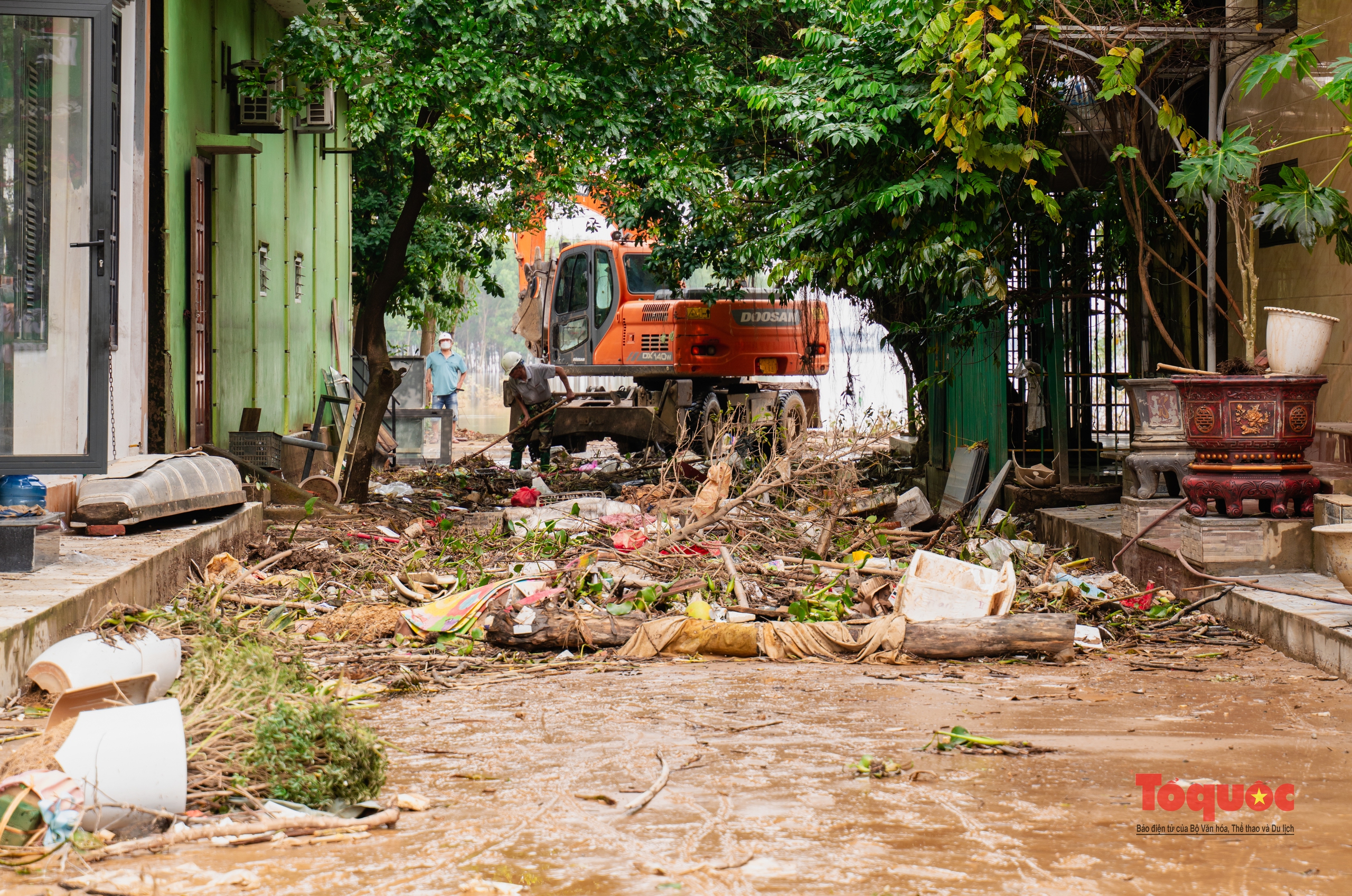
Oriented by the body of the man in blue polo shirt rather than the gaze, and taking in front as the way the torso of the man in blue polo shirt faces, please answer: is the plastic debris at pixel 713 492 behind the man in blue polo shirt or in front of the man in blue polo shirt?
in front

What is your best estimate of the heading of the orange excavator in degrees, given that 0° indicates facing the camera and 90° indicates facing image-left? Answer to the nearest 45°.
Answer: approximately 135°

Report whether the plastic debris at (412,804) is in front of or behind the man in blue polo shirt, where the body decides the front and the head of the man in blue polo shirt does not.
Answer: in front

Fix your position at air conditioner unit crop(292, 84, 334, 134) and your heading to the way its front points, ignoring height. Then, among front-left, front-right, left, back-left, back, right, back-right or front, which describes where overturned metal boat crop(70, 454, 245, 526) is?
right

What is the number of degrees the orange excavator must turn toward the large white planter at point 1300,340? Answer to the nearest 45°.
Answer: approximately 135° to its left

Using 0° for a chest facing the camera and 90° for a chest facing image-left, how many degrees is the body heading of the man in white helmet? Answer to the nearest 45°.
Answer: approximately 45°

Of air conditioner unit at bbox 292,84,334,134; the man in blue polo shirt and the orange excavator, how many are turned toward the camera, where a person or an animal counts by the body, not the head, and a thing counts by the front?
1

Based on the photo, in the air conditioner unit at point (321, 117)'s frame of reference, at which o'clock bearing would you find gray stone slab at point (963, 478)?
The gray stone slab is roughly at 1 o'clock from the air conditioner unit.

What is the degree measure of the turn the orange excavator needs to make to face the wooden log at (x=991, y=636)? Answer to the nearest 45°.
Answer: approximately 135° to its left

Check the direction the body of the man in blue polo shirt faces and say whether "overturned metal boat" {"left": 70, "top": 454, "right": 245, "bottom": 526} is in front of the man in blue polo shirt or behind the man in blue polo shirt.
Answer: in front

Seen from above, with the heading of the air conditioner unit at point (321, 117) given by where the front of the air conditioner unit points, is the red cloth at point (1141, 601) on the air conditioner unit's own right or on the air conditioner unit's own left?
on the air conditioner unit's own right

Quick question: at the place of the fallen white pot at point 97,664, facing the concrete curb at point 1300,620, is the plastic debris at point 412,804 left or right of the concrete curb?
right

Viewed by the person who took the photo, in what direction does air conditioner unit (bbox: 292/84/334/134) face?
facing to the right of the viewer

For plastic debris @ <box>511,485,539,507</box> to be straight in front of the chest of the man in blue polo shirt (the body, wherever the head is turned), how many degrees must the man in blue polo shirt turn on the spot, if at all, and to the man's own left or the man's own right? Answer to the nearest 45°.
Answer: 0° — they already face it
